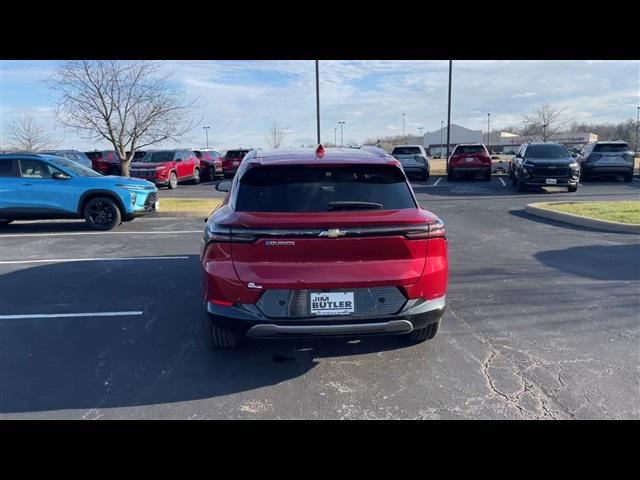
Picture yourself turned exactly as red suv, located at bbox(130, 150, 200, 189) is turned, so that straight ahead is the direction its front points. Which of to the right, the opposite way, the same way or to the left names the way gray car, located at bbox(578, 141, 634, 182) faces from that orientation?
the opposite way

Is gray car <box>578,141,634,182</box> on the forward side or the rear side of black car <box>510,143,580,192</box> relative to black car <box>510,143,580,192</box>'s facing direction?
on the rear side

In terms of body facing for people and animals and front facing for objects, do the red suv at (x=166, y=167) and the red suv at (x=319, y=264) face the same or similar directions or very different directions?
very different directions

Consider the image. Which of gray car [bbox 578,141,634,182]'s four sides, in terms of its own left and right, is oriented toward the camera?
back

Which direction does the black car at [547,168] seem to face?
toward the camera

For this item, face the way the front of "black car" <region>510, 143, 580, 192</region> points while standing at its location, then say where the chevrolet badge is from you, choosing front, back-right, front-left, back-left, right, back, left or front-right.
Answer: front

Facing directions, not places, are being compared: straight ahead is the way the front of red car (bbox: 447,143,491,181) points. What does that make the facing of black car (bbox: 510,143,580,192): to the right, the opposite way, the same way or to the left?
the opposite way

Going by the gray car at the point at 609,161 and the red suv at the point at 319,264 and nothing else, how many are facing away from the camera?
2

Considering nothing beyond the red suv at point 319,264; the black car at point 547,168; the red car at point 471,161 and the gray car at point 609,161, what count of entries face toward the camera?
1

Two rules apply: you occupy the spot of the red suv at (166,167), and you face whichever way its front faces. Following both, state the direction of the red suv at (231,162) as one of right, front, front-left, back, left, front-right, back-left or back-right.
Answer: back

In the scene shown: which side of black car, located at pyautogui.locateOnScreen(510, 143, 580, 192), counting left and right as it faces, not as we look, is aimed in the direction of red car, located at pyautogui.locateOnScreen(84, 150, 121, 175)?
right

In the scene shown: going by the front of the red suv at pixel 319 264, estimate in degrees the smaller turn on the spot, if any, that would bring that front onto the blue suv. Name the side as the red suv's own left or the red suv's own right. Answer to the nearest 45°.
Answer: approximately 45° to the red suv's own left

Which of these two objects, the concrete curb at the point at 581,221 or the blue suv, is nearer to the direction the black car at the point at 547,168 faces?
the concrete curb

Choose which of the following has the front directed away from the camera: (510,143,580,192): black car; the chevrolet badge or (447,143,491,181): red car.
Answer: the red car
